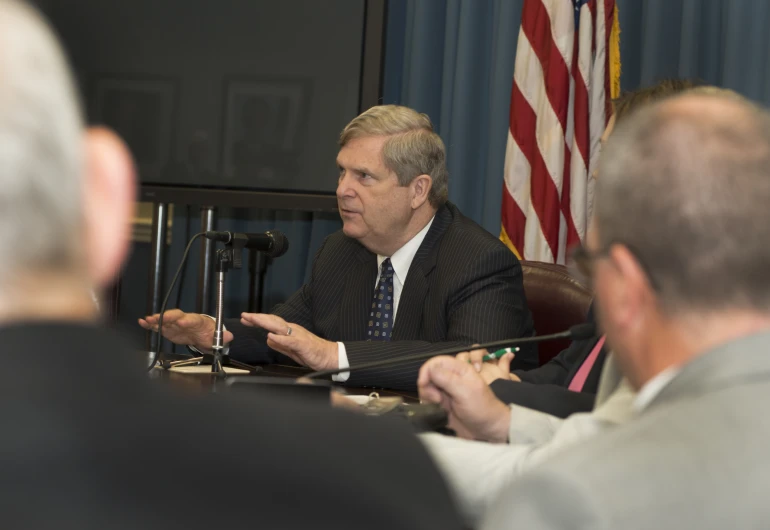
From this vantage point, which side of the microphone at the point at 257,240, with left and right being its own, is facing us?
right

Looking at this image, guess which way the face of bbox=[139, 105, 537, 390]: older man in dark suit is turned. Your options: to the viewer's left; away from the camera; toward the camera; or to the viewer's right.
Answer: to the viewer's left

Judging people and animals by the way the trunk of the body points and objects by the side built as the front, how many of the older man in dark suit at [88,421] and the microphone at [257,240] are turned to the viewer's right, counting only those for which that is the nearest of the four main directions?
1

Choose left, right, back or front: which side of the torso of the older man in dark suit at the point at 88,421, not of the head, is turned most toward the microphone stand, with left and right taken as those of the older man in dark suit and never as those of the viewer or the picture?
front

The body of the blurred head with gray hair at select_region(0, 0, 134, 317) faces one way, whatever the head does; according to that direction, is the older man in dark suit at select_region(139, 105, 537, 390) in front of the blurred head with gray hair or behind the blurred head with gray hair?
in front

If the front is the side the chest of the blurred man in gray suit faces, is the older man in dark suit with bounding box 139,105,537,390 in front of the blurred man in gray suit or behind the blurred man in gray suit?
in front

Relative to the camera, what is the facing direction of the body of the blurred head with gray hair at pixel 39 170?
away from the camera

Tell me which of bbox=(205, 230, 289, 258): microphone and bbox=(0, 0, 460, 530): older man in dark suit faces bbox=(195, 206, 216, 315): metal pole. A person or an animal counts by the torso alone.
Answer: the older man in dark suit
